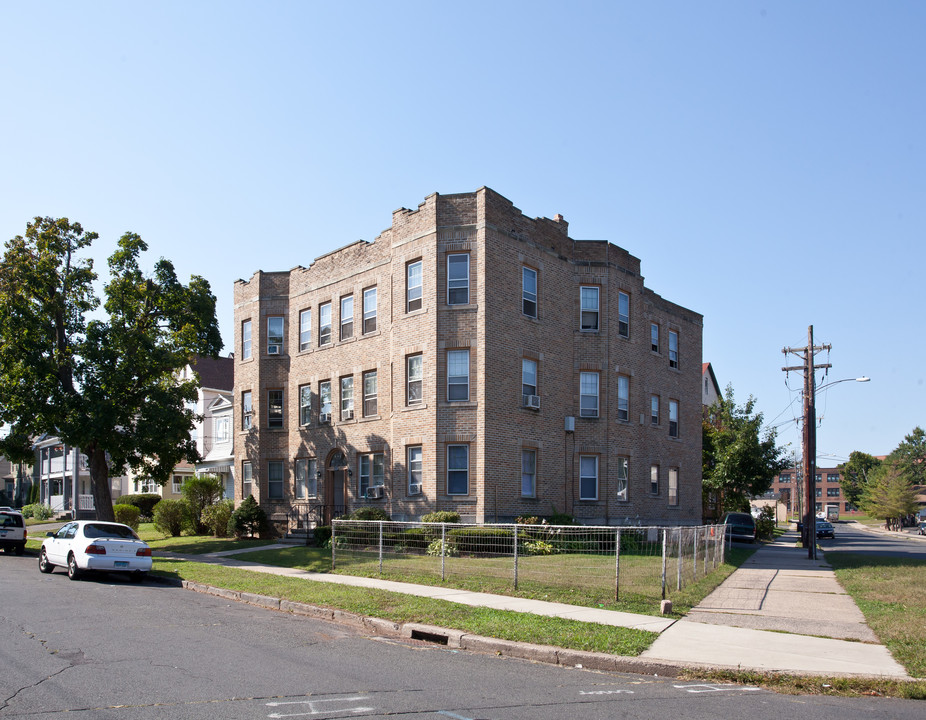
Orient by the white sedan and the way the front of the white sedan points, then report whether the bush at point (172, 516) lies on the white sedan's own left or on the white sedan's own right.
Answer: on the white sedan's own right

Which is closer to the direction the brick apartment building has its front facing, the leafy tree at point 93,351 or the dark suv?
the leafy tree

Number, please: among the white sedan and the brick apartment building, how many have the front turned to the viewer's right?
0

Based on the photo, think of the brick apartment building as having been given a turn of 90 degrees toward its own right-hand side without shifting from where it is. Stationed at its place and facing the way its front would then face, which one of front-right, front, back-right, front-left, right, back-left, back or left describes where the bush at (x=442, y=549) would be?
back-left

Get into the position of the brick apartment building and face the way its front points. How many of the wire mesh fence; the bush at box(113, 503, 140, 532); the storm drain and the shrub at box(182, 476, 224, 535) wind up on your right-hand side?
2

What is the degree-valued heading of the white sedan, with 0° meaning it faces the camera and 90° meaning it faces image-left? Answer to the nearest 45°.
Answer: approximately 135°

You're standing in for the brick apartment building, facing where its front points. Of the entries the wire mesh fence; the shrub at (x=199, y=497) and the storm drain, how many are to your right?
1

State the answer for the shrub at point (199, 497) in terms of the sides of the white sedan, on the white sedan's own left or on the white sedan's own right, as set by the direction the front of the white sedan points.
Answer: on the white sedan's own right

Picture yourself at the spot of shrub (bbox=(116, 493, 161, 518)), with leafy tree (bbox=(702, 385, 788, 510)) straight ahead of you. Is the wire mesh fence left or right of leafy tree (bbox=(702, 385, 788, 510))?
right

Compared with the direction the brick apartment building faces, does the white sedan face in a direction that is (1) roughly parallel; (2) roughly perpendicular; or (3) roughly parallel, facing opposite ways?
roughly perpendicular

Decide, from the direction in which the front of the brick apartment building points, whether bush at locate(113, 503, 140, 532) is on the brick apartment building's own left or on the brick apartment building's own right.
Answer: on the brick apartment building's own right
